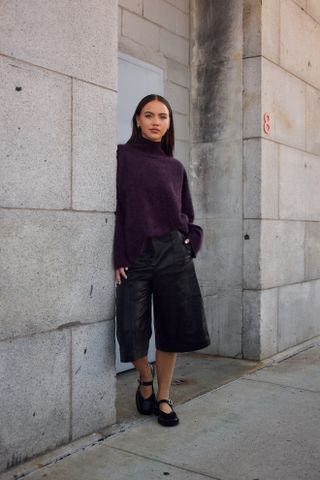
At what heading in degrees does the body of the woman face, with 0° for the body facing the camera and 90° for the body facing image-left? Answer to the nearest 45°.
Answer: approximately 0°
